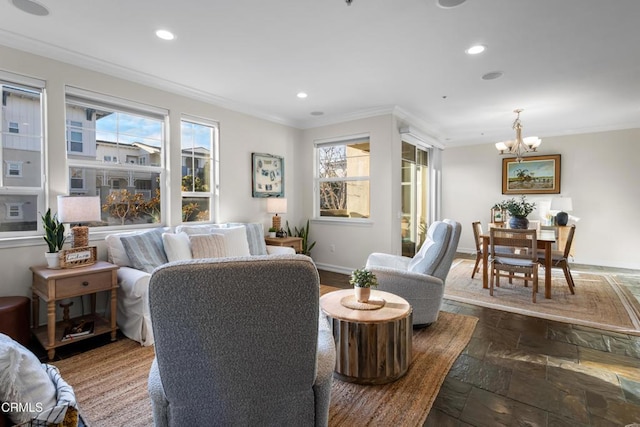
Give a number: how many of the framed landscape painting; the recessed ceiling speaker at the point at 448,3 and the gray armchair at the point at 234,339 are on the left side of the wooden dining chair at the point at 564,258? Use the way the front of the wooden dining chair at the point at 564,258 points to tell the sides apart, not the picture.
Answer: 2

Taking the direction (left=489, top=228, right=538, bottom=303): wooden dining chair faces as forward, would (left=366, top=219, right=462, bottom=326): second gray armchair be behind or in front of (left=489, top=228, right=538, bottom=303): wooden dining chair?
behind

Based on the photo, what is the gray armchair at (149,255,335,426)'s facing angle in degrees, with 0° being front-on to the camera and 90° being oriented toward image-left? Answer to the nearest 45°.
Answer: approximately 180°

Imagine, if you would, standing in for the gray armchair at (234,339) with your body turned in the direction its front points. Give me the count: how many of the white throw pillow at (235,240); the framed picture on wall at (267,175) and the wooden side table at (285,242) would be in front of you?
3

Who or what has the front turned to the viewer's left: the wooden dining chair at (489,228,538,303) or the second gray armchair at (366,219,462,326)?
the second gray armchair

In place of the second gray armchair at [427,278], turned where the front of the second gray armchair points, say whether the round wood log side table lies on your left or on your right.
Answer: on your left

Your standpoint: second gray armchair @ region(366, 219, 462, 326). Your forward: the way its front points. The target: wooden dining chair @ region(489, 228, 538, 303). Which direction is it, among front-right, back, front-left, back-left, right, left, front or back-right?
back-right

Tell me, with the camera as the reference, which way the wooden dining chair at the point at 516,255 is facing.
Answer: facing away from the viewer

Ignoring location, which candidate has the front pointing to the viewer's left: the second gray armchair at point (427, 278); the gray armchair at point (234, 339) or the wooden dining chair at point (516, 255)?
the second gray armchair

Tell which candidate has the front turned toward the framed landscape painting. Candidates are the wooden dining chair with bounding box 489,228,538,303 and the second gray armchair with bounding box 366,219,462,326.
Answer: the wooden dining chair

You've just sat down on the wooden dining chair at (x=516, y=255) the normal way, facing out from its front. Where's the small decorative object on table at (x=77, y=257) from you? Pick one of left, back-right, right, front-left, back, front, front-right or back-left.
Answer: back-left

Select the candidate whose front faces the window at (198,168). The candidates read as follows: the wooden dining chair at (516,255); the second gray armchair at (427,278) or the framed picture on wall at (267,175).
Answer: the second gray armchair

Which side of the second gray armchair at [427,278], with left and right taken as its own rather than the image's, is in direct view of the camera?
left

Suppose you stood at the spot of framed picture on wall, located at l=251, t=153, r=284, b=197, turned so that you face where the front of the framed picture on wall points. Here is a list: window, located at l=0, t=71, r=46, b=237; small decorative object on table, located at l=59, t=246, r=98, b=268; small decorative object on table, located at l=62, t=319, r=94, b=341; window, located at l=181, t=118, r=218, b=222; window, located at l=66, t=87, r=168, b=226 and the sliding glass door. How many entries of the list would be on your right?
5

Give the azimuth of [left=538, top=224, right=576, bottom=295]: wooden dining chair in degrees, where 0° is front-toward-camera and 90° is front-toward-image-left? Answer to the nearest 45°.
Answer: approximately 90°

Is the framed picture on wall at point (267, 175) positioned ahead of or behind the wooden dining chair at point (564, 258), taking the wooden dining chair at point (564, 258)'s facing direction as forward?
ahead
